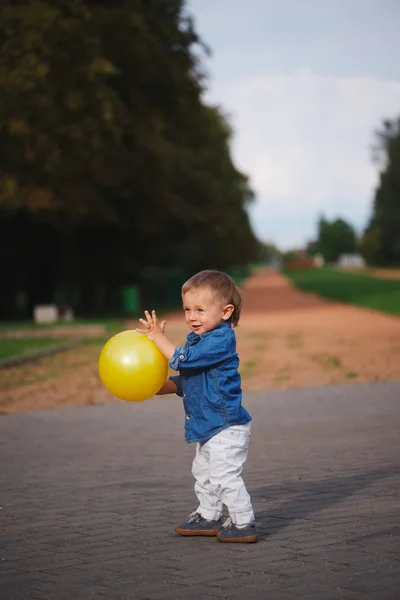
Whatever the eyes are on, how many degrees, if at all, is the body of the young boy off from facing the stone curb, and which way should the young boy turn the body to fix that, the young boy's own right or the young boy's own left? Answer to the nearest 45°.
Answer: approximately 90° to the young boy's own right

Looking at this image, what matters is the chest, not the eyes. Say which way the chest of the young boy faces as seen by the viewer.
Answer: to the viewer's left

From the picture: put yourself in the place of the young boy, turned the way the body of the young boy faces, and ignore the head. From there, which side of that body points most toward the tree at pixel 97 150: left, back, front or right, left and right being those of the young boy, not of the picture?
right

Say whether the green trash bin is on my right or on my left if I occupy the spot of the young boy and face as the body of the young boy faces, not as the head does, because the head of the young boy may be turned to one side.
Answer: on my right
